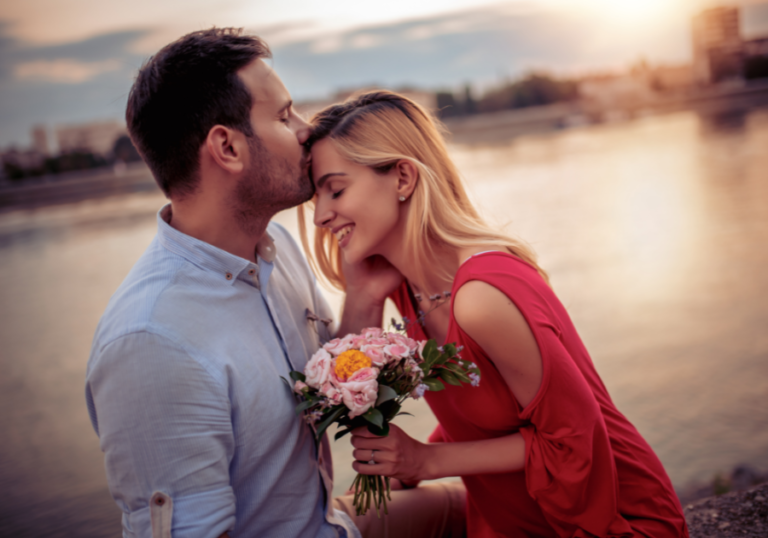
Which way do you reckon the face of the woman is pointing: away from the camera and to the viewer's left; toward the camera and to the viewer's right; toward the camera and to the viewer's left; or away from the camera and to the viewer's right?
toward the camera and to the viewer's left

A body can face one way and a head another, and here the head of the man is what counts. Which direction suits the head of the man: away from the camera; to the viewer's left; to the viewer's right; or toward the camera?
to the viewer's right

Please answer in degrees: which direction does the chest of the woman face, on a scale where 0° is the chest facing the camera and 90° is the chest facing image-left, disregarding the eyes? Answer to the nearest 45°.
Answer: approximately 90°
